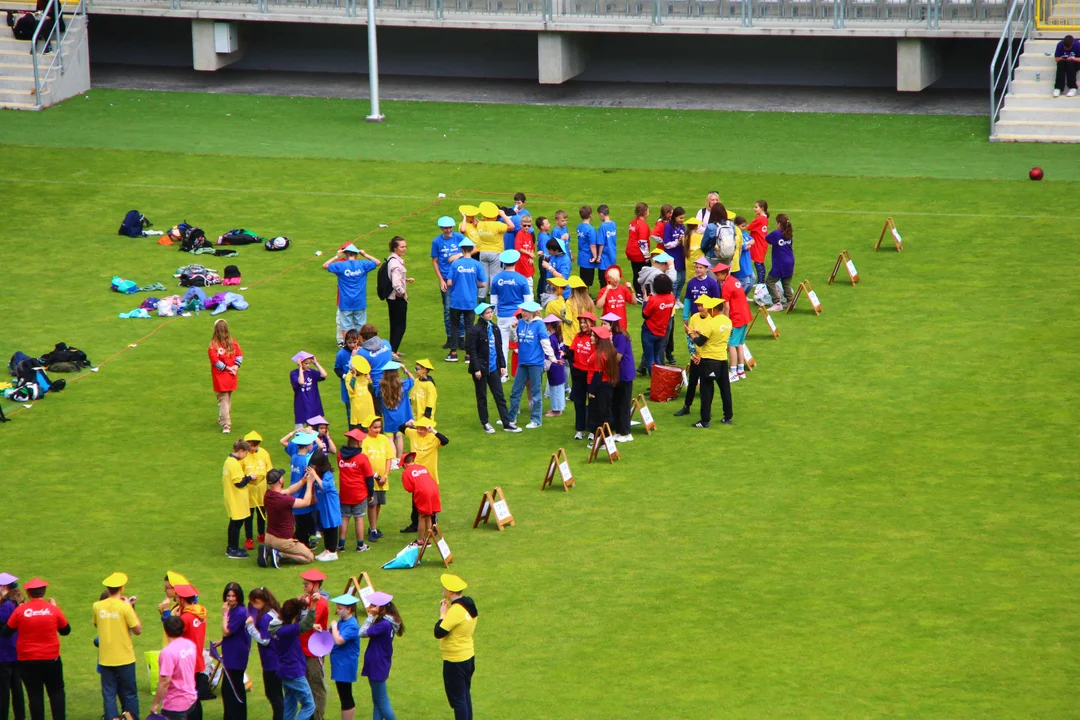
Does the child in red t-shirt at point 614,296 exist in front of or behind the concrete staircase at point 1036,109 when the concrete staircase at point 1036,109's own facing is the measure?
in front

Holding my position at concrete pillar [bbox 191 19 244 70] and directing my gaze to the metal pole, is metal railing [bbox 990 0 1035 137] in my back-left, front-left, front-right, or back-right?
front-left

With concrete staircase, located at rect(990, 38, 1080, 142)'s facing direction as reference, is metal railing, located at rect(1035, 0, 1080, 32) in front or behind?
behind

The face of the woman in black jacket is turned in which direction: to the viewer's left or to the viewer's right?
to the viewer's right

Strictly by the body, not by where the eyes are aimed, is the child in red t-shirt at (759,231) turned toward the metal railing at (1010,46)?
no

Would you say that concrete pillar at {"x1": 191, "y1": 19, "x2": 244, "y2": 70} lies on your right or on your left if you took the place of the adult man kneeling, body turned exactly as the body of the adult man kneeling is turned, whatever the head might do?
on your left

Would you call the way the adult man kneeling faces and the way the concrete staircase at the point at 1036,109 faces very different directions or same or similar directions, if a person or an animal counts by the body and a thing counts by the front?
very different directions

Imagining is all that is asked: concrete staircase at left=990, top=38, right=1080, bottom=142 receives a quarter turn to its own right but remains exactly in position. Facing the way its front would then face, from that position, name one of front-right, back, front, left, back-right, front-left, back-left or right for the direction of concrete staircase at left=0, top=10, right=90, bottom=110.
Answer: front

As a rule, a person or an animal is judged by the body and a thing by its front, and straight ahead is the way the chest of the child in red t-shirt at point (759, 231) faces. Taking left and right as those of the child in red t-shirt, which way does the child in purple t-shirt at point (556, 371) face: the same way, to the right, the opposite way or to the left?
the same way

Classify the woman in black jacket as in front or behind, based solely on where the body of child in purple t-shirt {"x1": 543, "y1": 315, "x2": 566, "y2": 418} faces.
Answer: in front

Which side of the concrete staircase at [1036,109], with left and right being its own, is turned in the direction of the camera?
front

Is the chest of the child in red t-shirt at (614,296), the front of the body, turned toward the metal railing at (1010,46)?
no
